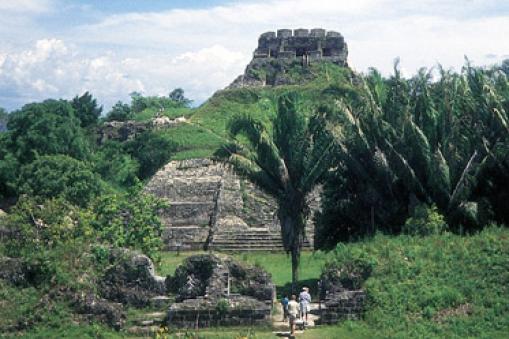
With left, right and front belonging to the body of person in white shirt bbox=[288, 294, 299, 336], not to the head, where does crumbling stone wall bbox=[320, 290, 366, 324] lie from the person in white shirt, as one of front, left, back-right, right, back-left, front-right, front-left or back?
front-right

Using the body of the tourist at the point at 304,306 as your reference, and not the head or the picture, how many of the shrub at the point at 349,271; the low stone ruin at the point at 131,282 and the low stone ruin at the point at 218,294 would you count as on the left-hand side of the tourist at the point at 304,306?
2

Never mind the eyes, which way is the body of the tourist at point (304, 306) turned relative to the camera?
away from the camera

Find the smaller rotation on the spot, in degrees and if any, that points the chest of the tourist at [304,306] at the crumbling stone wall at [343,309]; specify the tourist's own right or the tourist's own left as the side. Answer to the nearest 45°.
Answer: approximately 90° to the tourist's own right

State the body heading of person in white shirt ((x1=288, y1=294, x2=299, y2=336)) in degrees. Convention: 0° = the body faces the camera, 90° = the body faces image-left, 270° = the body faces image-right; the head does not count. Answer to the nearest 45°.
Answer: approximately 180°

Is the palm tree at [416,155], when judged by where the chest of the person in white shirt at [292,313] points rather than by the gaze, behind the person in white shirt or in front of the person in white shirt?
in front

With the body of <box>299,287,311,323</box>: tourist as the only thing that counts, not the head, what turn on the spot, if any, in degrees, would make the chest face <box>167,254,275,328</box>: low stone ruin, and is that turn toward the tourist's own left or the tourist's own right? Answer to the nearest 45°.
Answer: approximately 90° to the tourist's own left

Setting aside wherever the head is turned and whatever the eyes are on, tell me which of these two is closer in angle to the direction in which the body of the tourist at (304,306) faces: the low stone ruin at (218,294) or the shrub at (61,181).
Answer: the shrub

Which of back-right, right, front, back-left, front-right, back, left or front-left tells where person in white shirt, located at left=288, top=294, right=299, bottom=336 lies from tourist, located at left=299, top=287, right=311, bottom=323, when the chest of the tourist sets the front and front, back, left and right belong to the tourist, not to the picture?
back

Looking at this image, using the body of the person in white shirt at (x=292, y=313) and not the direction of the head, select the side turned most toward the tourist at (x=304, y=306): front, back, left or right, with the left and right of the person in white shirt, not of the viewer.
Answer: front

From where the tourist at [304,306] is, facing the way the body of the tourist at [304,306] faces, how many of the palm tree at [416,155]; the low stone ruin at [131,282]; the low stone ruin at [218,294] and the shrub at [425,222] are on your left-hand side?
2

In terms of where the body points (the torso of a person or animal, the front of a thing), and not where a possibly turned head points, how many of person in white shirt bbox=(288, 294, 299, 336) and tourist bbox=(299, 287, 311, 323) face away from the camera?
2

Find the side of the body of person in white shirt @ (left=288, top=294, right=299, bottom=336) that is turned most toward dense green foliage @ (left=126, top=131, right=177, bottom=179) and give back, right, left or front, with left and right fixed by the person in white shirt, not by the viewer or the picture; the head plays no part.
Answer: front
